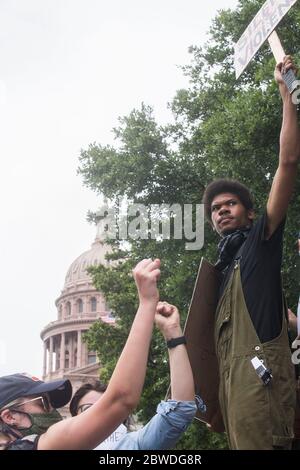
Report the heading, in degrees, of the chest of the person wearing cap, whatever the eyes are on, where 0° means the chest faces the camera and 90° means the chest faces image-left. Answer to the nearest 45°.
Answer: approximately 270°

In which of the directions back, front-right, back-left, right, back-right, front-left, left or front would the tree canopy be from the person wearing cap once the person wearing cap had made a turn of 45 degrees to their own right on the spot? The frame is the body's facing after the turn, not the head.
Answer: back-left
